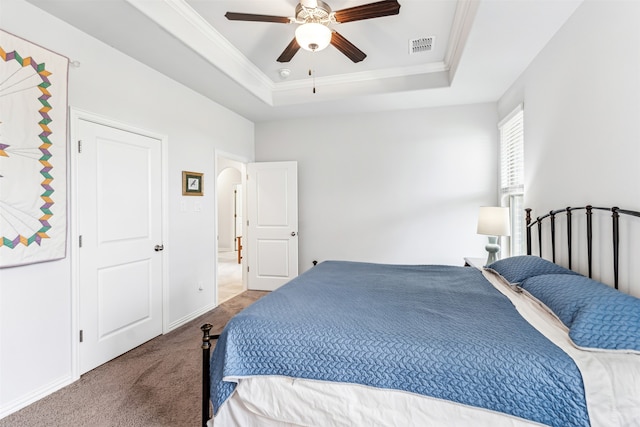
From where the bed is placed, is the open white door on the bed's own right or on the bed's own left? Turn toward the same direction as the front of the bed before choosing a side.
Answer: on the bed's own right

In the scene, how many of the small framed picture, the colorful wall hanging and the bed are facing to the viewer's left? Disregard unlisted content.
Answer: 1

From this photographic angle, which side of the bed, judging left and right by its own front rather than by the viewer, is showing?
left

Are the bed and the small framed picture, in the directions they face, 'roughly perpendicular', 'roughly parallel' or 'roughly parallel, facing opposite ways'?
roughly parallel, facing opposite ways

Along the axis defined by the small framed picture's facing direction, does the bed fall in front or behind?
in front

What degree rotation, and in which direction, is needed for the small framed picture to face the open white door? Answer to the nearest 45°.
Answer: approximately 90° to its left

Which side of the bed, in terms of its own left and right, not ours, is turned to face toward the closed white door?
front

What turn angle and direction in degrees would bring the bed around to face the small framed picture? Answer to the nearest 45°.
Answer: approximately 45° to its right

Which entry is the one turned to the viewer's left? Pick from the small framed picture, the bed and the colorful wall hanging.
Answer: the bed

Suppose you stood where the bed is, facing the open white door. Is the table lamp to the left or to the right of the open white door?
right

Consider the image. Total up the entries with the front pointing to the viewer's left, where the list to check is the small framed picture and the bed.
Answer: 1

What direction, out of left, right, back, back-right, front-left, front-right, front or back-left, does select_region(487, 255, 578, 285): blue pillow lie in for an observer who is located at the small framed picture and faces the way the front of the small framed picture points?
front

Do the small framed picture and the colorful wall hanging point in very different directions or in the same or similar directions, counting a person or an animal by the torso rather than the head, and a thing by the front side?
same or similar directions

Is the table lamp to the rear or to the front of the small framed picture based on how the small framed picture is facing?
to the front

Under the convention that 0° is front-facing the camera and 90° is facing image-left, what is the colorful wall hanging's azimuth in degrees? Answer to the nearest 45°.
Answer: approximately 315°

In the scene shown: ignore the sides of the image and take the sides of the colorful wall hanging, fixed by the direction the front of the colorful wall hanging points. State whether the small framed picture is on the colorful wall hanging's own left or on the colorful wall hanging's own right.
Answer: on the colorful wall hanging's own left

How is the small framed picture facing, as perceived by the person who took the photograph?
facing the viewer and to the right of the viewer

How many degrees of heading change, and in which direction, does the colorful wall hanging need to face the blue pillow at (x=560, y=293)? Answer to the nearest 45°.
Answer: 0° — it already faces it

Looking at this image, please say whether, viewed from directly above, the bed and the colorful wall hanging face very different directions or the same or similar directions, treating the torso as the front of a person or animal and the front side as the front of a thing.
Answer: very different directions
